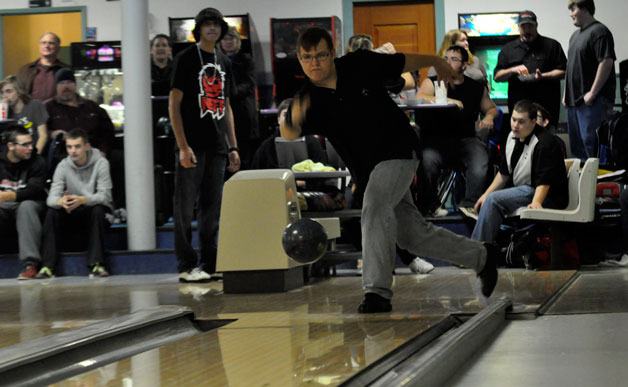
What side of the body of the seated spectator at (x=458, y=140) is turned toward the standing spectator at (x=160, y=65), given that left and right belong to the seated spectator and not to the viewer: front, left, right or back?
right

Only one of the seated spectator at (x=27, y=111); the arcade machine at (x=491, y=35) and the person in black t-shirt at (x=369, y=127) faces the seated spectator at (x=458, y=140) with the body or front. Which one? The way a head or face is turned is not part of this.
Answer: the arcade machine

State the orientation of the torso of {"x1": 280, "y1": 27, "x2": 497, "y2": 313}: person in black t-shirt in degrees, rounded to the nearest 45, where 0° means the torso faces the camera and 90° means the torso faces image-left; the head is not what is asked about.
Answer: approximately 45°

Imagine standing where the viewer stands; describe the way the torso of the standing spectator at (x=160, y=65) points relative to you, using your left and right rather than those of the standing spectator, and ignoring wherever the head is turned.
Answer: facing the viewer

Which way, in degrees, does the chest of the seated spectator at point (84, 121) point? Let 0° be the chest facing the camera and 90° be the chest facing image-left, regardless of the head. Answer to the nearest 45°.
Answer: approximately 0°

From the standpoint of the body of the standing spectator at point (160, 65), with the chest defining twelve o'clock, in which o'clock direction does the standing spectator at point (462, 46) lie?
the standing spectator at point (462, 46) is roughly at 10 o'clock from the standing spectator at point (160, 65).

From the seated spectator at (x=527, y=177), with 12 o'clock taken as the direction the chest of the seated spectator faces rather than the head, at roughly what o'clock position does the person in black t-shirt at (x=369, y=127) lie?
The person in black t-shirt is roughly at 11 o'clock from the seated spectator.

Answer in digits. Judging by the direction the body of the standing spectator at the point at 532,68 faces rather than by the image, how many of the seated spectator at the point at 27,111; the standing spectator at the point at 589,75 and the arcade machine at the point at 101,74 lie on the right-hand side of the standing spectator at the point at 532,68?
2

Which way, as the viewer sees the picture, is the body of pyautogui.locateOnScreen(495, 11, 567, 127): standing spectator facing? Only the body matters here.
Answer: toward the camera

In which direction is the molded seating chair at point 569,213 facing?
to the viewer's left

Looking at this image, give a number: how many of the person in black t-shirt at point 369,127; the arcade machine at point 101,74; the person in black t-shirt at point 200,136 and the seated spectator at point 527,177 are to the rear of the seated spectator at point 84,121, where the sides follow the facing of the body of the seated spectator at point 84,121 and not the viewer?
1

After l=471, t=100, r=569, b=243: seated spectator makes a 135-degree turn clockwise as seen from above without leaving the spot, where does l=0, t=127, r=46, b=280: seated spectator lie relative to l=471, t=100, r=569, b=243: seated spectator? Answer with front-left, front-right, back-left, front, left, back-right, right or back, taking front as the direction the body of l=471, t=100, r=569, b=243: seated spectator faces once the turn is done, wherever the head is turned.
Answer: left

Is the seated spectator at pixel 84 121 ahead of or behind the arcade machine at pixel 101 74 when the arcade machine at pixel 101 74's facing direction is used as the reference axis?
ahead

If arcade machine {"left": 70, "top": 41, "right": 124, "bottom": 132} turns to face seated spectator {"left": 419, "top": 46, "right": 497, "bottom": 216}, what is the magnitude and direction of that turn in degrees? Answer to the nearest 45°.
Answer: approximately 45° to its left

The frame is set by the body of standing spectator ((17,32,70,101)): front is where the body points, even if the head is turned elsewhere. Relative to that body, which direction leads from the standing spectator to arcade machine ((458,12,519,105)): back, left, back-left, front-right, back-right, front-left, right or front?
left
